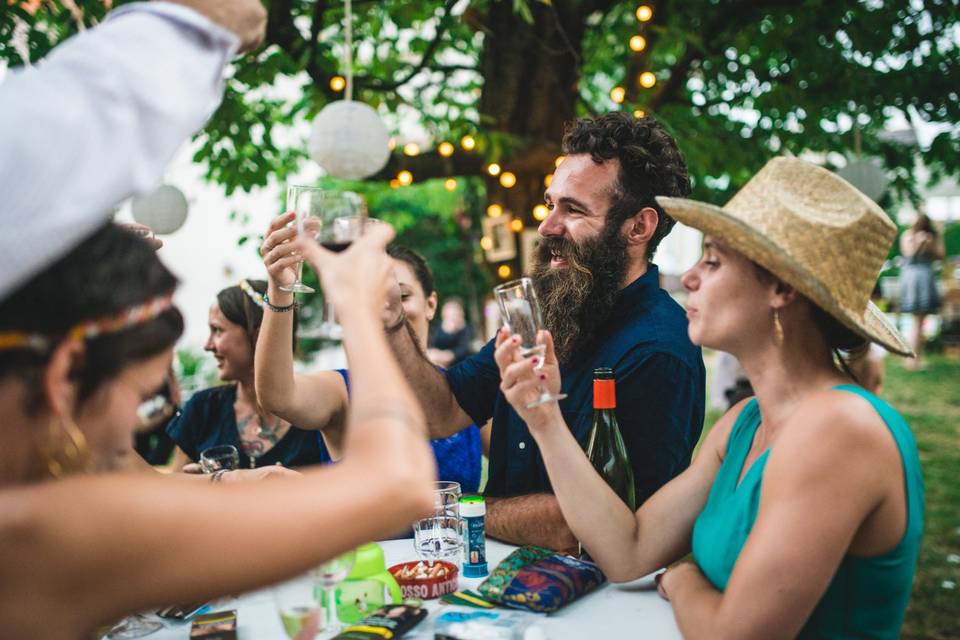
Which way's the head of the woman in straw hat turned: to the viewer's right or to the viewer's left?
to the viewer's left

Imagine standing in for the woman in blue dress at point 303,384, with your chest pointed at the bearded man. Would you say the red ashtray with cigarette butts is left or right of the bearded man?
right

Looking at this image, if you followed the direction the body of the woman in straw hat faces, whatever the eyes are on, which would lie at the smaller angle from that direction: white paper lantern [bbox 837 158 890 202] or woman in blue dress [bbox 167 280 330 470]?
the woman in blue dress

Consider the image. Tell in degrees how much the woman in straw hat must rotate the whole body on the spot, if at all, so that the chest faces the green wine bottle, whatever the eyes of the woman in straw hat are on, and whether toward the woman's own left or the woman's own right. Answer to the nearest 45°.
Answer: approximately 45° to the woman's own right

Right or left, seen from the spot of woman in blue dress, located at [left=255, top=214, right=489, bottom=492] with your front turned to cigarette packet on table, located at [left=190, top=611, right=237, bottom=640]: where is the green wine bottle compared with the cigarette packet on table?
left

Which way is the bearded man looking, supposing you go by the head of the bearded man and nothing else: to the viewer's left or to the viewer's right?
to the viewer's left

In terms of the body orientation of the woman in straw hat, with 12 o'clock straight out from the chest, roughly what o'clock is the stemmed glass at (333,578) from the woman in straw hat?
The stemmed glass is roughly at 11 o'clock from the woman in straw hat.

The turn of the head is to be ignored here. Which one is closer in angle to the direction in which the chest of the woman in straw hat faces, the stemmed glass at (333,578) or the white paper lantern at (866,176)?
the stemmed glass

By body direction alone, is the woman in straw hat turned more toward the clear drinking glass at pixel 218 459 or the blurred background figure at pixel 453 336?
the clear drinking glass

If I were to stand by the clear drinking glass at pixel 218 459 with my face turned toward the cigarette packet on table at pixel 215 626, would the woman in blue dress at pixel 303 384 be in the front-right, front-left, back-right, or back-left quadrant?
back-left

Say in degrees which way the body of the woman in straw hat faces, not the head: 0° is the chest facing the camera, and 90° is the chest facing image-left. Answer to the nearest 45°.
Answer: approximately 90°

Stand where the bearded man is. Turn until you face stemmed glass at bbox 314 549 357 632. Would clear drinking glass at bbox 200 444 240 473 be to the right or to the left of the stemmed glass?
right

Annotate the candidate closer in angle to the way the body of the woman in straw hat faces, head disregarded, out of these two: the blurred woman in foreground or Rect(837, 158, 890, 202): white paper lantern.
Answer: the blurred woman in foreground
